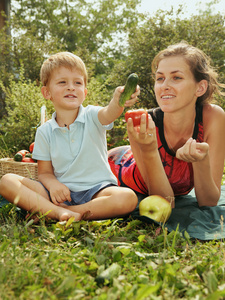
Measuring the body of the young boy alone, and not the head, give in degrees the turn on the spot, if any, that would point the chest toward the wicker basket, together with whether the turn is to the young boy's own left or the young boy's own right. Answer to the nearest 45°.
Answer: approximately 135° to the young boy's own right

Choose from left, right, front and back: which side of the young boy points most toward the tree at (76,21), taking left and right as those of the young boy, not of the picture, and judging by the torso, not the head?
back

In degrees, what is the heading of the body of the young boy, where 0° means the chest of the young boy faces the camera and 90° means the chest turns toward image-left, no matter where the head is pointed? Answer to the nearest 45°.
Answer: approximately 0°

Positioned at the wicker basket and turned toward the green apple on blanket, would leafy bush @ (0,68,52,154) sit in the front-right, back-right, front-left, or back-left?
back-left

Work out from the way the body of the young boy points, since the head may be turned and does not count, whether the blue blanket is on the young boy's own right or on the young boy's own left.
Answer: on the young boy's own left

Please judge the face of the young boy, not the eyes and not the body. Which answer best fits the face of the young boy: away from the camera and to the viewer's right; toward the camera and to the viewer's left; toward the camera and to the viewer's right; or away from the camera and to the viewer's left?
toward the camera and to the viewer's right

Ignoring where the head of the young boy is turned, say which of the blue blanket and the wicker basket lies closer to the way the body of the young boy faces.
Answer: the blue blanket

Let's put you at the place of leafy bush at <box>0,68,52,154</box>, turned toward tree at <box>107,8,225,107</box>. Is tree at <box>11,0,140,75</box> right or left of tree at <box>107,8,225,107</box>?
left

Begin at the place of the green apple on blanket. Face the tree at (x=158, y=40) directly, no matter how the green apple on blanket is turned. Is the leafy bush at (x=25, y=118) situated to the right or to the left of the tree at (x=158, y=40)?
left

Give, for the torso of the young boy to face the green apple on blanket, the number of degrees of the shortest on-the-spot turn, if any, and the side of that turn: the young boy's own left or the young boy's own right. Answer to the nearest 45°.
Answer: approximately 45° to the young boy's own left

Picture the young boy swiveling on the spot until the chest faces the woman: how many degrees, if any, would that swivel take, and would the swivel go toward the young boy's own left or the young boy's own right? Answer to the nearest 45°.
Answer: approximately 90° to the young boy's own left
